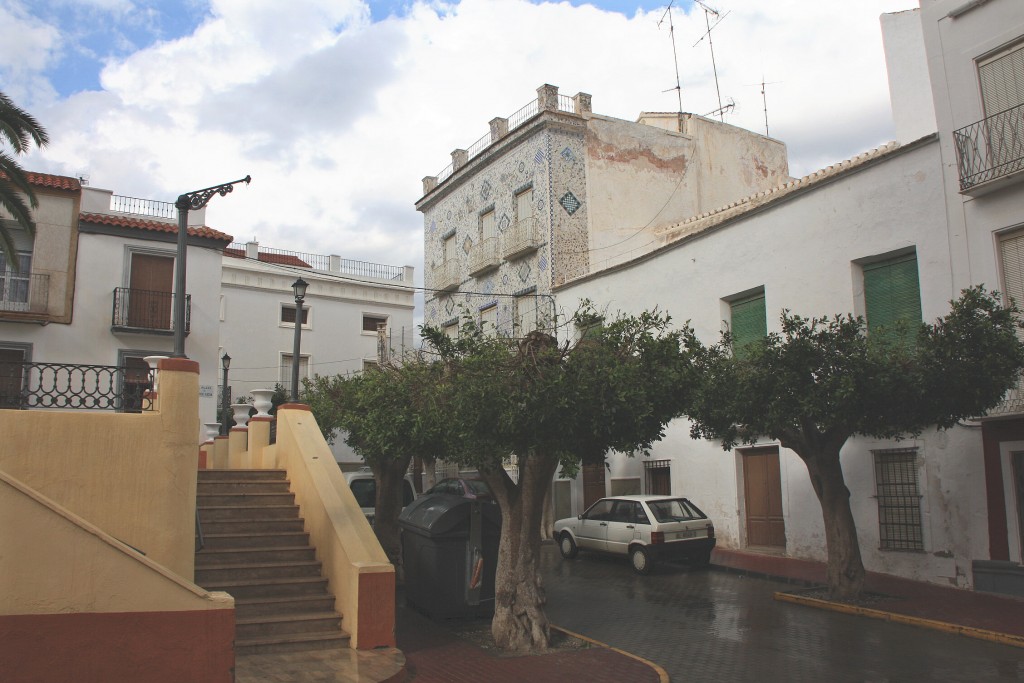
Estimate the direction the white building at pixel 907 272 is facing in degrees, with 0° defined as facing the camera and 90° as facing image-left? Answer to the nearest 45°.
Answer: approximately 45°

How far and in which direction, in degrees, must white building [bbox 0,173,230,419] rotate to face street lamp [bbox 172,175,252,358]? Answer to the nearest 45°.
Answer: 0° — it already faces it

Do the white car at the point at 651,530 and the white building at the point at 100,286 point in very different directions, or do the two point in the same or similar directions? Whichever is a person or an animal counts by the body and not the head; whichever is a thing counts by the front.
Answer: very different directions

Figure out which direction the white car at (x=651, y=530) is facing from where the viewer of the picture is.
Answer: facing away from the viewer and to the left of the viewer

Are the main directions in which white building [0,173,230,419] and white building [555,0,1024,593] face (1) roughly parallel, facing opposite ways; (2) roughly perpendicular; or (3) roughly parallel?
roughly perpendicular

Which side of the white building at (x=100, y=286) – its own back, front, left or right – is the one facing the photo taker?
front

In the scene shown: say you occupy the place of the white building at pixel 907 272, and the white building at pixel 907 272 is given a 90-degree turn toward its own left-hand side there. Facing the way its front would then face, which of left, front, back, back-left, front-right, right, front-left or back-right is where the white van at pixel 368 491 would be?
back-right

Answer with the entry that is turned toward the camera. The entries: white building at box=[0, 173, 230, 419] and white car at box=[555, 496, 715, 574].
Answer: the white building

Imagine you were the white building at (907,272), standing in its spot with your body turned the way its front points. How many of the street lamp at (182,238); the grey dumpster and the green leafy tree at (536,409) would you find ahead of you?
3

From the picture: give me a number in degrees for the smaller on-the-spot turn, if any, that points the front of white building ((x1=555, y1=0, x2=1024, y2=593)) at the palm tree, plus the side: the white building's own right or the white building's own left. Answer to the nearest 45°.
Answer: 0° — it already faces it

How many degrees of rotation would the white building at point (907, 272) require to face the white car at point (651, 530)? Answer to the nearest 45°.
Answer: approximately 45° to its right

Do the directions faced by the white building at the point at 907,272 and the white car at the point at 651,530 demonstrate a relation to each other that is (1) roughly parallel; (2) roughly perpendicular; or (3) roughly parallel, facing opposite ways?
roughly perpendicular

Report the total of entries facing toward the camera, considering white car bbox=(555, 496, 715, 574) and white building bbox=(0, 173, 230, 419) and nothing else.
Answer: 1

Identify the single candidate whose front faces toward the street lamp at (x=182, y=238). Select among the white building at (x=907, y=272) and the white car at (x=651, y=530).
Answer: the white building

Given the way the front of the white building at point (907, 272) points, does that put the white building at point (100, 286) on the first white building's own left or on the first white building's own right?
on the first white building's own right
